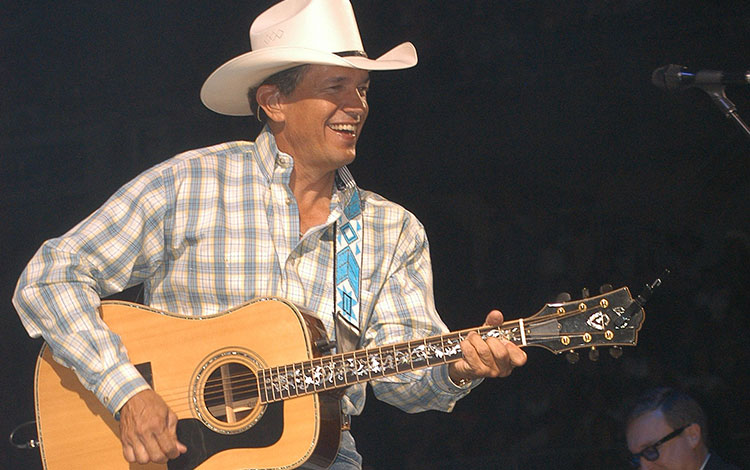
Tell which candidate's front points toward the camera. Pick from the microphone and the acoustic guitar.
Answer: the acoustic guitar

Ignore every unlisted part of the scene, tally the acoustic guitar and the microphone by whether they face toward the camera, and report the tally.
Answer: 1

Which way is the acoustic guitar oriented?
toward the camera

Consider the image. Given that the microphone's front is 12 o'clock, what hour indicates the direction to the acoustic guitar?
The acoustic guitar is roughly at 12 o'clock from the microphone.

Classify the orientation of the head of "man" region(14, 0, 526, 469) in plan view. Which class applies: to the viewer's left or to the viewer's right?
to the viewer's right

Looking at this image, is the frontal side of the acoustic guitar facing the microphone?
no

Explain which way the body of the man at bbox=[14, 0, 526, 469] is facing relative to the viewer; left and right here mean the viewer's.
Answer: facing the viewer and to the right of the viewer

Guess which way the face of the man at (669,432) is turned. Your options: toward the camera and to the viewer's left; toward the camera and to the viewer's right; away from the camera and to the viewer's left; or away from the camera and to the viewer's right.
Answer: toward the camera and to the viewer's left

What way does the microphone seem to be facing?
to the viewer's left

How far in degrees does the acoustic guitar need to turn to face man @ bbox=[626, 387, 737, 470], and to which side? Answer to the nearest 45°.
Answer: approximately 135° to its left
